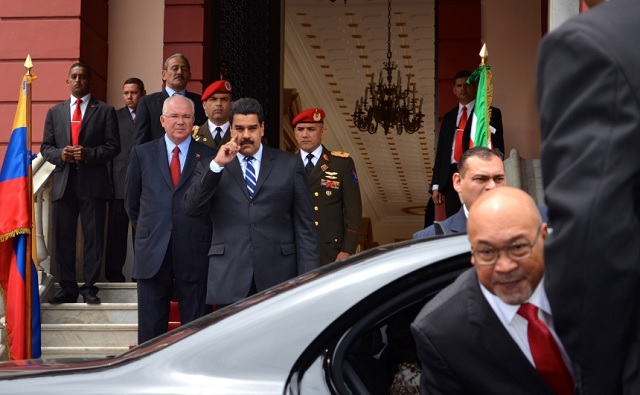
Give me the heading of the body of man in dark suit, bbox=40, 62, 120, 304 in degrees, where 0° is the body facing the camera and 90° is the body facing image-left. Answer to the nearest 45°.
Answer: approximately 0°

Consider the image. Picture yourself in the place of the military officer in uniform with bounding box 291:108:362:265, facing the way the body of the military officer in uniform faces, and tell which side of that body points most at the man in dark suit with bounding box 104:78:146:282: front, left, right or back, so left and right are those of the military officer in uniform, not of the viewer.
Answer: right

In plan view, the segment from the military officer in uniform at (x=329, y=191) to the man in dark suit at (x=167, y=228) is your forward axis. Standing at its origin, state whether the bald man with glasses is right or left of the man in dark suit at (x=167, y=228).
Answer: left

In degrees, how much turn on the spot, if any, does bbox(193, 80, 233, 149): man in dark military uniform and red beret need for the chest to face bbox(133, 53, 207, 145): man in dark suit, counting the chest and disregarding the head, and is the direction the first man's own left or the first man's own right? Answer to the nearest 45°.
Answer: approximately 135° to the first man's own right

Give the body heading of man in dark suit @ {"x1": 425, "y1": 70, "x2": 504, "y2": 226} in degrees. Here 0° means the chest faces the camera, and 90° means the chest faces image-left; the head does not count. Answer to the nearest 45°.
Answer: approximately 0°
